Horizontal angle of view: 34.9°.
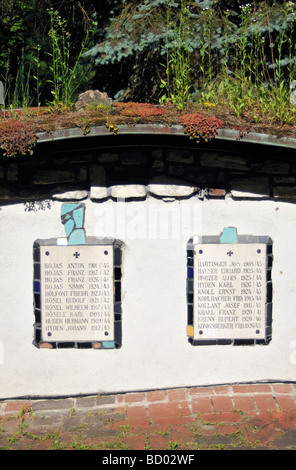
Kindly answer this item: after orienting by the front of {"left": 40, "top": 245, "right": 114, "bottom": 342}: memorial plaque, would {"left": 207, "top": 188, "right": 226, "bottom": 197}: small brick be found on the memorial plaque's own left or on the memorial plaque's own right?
on the memorial plaque's own left

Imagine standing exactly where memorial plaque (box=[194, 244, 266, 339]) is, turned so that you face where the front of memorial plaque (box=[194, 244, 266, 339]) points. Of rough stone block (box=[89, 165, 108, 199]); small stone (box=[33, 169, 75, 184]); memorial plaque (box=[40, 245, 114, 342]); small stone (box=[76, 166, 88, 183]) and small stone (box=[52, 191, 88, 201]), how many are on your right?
5

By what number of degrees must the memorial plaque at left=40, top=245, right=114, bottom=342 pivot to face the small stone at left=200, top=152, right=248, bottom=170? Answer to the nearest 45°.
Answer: approximately 90° to its left

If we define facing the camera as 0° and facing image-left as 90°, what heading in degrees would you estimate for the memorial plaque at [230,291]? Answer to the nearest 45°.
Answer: approximately 0°

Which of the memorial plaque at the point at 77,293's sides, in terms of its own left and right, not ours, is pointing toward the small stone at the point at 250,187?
left

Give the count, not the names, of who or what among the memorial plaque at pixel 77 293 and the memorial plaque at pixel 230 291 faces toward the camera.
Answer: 2

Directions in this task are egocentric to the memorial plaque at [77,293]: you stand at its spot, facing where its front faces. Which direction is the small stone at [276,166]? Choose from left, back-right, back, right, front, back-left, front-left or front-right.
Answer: left
